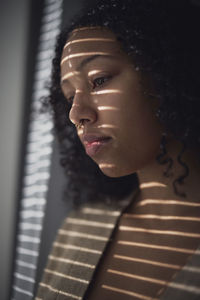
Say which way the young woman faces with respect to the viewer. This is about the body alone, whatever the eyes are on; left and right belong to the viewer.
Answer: facing the viewer and to the left of the viewer
